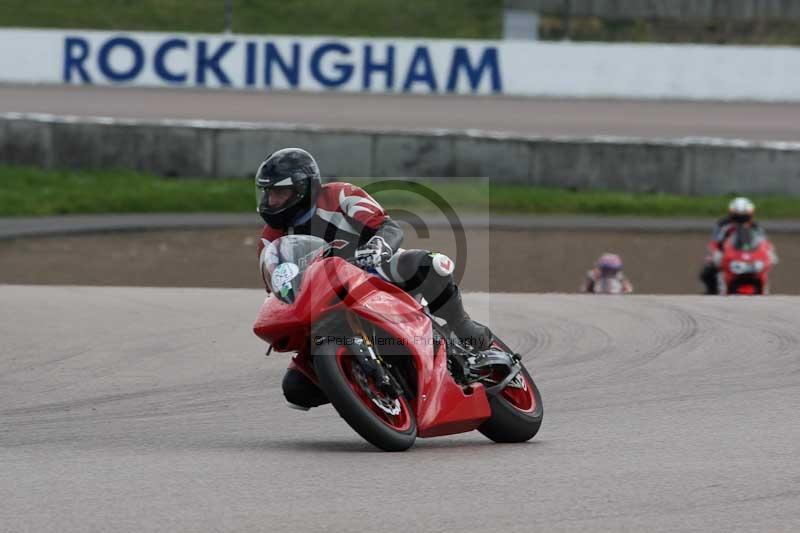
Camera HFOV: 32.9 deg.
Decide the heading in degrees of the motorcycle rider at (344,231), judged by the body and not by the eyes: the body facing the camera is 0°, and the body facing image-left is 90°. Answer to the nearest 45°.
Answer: approximately 45°

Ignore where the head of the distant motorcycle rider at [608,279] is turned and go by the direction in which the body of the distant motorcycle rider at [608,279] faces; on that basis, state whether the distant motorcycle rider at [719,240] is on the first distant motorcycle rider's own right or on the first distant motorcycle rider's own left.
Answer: on the first distant motorcycle rider's own left

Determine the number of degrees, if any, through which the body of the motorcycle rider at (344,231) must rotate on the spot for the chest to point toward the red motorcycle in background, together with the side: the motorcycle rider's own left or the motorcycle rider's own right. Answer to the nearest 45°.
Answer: approximately 180°

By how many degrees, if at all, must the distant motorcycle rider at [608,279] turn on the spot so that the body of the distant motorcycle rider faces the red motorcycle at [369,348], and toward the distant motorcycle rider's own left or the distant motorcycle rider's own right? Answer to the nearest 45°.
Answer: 0° — they already face it

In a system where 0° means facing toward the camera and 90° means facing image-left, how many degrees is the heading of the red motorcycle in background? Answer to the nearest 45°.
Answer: approximately 0°

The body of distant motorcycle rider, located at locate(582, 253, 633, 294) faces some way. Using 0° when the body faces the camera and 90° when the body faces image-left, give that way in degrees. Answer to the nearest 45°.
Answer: approximately 0°

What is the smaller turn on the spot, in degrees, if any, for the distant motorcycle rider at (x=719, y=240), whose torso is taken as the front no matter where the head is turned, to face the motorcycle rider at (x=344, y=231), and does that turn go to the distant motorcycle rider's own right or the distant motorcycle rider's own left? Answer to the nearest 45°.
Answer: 0° — they already face them
